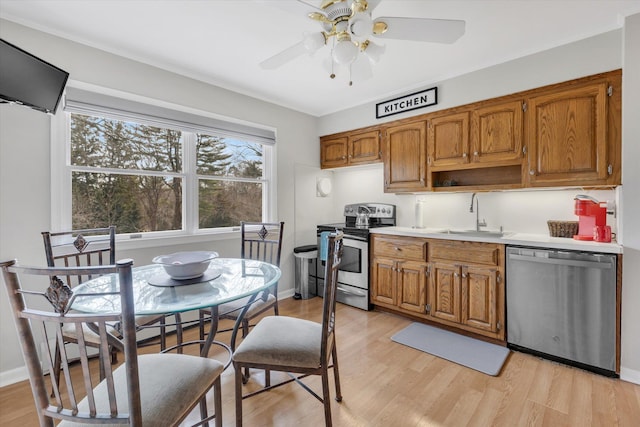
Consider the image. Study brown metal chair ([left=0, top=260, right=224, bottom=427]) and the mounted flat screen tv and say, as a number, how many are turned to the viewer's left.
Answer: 0

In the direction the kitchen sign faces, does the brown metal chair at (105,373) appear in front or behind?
in front

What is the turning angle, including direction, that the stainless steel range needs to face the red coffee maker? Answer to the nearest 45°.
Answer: approximately 90° to its left

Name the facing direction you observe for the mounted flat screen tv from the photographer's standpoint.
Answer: facing the viewer and to the right of the viewer

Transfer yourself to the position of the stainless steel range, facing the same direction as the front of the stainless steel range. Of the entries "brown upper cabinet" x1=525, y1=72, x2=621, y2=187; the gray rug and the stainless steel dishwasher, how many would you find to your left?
3

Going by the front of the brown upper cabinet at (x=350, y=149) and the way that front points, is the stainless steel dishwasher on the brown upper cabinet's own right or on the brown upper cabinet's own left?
on the brown upper cabinet's own left

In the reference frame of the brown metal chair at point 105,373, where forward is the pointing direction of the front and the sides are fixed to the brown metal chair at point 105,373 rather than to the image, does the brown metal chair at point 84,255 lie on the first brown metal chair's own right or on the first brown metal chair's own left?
on the first brown metal chair's own left

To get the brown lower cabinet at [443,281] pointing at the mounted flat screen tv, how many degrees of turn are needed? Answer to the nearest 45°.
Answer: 0° — it already faces it

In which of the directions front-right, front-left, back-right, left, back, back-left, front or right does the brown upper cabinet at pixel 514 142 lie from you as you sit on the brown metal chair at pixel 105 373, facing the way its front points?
front-right

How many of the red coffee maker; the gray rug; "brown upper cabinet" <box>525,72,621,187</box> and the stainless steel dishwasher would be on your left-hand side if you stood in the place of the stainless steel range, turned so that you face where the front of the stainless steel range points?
4

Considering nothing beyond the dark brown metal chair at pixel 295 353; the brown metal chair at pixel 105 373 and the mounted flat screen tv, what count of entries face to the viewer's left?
1

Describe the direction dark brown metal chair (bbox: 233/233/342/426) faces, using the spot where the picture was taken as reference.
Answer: facing to the left of the viewer
